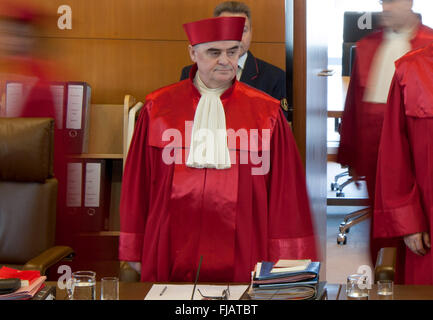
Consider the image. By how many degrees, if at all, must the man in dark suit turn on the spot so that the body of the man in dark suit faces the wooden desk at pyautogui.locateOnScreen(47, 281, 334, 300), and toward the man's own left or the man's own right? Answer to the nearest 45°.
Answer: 0° — they already face it

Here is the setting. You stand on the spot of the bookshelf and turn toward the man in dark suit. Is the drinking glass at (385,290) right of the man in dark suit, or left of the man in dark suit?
right

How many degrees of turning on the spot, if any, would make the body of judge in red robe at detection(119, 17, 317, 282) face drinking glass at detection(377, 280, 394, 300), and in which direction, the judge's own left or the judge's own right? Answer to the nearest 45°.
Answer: approximately 45° to the judge's own left

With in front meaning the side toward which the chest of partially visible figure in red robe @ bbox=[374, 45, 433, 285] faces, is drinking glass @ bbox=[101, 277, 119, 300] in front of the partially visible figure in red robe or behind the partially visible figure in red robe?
in front

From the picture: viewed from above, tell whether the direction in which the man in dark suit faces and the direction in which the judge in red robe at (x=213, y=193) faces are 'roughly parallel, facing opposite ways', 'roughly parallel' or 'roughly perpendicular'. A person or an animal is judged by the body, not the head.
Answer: roughly parallel

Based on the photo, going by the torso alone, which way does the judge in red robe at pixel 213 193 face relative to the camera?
toward the camera

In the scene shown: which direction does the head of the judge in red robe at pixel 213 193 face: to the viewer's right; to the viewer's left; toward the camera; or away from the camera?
toward the camera

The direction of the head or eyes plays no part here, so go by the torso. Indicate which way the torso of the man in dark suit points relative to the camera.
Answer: toward the camera

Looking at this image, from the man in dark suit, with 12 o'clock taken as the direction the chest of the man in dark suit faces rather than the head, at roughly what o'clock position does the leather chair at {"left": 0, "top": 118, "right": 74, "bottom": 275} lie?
The leather chair is roughly at 2 o'clock from the man in dark suit.

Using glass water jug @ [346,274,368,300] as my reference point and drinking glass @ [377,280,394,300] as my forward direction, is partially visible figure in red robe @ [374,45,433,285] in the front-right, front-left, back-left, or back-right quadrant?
front-left
